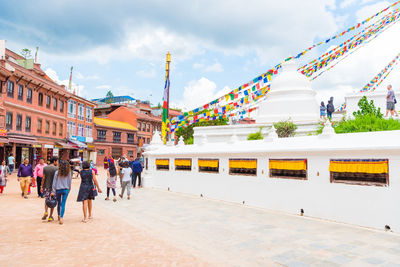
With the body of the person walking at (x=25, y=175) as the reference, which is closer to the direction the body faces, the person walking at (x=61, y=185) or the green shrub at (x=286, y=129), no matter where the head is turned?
the person walking

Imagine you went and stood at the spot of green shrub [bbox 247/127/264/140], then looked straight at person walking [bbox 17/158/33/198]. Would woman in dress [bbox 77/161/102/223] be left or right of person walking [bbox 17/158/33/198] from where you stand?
left

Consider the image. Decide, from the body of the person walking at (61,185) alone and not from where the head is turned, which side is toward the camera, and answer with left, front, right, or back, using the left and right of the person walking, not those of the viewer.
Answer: back

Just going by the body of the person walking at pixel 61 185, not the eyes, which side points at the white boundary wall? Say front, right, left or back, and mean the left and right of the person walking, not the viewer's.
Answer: right

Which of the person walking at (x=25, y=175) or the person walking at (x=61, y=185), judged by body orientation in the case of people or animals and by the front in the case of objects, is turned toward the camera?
the person walking at (x=25, y=175)

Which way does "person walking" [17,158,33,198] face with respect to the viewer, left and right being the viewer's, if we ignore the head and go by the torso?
facing the viewer

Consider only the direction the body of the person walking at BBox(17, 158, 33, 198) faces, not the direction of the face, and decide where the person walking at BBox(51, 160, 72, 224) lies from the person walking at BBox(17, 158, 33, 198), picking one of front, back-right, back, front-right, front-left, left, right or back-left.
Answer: front

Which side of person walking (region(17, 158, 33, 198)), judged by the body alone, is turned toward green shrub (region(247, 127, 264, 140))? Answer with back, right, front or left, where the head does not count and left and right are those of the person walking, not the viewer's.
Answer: left

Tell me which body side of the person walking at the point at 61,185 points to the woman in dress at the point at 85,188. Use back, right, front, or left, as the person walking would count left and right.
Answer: right

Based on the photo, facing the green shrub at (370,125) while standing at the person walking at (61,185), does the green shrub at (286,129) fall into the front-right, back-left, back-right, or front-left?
front-left

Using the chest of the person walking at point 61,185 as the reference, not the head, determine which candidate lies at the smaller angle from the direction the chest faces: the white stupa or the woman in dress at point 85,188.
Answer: the white stupa

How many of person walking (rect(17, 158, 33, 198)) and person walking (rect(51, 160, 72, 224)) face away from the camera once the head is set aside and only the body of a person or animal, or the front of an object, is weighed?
1

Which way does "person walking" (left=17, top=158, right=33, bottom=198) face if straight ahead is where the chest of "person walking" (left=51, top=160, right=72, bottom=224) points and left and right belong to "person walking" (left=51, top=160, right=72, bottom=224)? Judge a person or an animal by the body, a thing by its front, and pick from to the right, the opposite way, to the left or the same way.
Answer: the opposite way
